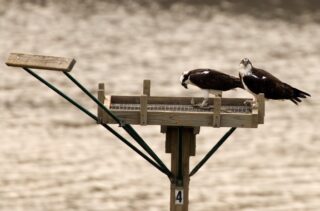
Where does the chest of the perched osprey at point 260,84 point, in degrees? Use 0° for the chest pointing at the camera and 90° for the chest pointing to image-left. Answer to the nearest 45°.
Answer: approximately 90°

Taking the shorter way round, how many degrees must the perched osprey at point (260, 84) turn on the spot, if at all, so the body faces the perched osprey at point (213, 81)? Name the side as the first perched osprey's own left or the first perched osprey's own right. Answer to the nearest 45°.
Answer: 0° — it already faces it

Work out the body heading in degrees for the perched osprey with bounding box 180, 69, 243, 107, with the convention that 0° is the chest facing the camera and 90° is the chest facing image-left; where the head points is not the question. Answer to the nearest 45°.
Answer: approximately 90°

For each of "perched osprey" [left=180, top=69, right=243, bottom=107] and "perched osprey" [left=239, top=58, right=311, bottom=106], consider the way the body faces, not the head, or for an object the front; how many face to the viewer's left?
2

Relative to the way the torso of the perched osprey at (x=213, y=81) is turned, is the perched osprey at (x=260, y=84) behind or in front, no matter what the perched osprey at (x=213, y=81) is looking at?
behind
